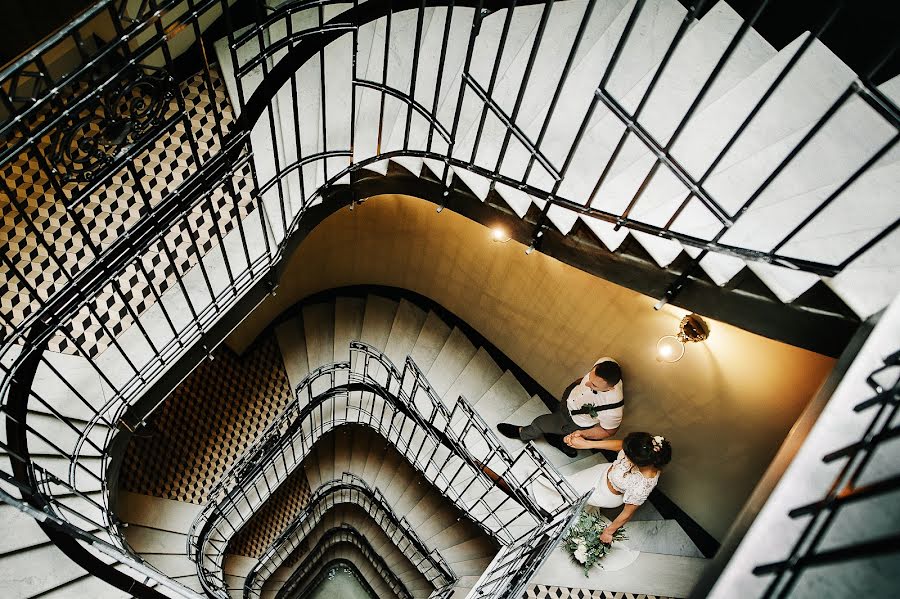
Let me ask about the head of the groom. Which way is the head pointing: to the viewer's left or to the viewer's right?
to the viewer's left

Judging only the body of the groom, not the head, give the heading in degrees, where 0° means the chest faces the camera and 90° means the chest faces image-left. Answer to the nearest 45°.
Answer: approximately 45°

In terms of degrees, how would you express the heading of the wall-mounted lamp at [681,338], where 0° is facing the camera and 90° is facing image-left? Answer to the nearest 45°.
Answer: approximately 45°

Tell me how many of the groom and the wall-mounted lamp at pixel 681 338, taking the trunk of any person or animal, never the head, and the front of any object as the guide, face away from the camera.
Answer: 0
